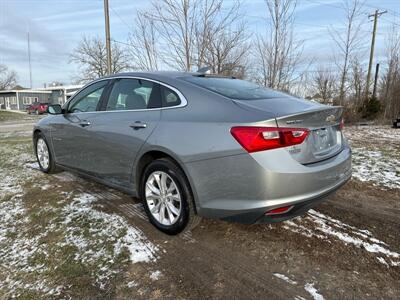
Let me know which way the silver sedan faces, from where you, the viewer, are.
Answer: facing away from the viewer and to the left of the viewer

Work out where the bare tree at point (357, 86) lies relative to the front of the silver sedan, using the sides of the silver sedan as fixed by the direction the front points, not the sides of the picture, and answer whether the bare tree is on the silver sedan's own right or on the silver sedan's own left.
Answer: on the silver sedan's own right
